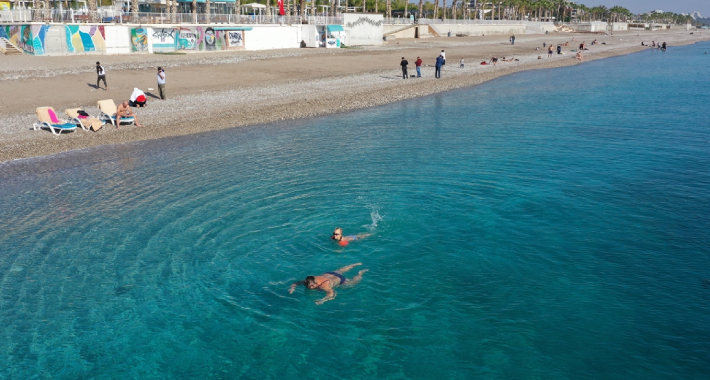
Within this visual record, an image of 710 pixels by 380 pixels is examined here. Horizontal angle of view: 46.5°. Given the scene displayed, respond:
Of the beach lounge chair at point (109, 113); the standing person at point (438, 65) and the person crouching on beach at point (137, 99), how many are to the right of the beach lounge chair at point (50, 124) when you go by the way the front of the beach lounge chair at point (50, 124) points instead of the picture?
0

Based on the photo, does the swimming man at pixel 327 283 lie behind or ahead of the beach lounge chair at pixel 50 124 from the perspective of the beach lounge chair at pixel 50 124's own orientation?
ahead

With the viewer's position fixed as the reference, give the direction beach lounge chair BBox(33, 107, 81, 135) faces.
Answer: facing the viewer and to the right of the viewer

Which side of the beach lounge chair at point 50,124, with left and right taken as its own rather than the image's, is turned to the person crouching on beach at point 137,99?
left

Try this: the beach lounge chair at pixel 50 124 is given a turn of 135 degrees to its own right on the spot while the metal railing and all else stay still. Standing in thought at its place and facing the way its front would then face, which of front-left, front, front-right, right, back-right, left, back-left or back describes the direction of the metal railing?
right

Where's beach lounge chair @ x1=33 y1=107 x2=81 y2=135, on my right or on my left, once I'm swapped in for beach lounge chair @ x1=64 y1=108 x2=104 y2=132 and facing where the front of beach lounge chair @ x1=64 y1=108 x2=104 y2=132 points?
on my right

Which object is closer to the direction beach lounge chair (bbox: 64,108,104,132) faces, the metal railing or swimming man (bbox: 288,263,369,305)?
the swimming man

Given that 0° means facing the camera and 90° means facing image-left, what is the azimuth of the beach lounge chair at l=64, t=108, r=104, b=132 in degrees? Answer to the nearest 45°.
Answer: approximately 315°

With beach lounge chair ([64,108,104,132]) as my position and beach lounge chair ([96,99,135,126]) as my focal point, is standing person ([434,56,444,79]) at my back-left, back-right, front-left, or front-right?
front-right

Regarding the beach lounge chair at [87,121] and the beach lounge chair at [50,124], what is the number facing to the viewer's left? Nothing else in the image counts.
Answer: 0

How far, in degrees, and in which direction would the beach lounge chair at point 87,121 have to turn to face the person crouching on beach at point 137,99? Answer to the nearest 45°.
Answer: approximately 90° to its left

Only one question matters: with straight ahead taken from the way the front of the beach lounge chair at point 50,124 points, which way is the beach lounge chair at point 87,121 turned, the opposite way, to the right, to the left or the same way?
the same way
